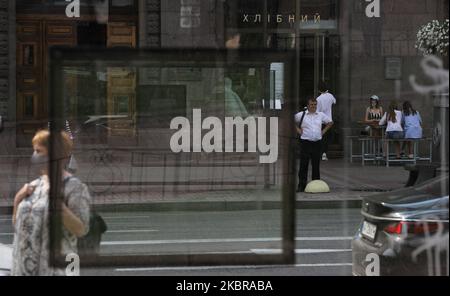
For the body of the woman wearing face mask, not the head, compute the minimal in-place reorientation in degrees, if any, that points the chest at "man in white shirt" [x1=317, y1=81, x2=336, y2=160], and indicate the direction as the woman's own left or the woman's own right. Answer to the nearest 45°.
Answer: approximately 180°

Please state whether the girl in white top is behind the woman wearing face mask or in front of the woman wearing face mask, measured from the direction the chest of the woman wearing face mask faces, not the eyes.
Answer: behind

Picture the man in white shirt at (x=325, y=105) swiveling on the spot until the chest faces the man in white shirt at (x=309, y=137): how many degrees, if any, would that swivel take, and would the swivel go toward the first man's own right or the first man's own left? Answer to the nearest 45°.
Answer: approximately 180°

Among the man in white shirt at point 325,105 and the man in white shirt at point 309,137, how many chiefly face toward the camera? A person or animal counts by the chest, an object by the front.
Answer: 1

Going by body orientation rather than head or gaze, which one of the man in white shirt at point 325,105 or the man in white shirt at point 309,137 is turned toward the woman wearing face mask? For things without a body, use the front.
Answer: the man in white shirt at point 309,137

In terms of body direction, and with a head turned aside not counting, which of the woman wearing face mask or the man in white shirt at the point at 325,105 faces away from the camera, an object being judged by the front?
the man in white shirt

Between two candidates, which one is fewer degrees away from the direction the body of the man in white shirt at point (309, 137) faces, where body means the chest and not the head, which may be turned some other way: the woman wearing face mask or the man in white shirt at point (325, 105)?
the woman wearing face mask

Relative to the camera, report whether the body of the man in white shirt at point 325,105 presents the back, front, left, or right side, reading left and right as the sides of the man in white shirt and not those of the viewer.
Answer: back

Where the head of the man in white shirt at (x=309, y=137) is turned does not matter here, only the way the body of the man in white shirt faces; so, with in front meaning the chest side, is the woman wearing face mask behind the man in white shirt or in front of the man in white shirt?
in front

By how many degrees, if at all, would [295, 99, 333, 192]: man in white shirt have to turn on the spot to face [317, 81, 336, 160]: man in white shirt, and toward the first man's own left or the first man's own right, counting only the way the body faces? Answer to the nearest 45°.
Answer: approximately 180°

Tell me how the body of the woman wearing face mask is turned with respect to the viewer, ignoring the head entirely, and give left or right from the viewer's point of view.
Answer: facing the viewer and to the left of the viewer

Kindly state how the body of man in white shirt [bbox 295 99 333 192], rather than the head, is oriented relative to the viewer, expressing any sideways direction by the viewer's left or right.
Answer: facing the viewer

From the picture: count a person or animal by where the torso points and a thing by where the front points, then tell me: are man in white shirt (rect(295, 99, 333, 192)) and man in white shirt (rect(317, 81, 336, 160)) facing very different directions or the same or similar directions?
very different directions
